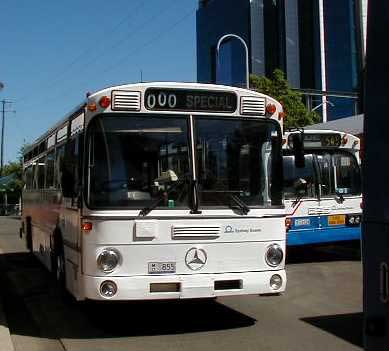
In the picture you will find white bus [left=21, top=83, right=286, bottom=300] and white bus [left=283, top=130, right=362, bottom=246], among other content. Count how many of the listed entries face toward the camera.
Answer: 2

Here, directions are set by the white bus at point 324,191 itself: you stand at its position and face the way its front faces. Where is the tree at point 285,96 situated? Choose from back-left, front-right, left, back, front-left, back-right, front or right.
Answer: back

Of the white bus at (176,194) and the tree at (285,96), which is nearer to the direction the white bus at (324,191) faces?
the white bus

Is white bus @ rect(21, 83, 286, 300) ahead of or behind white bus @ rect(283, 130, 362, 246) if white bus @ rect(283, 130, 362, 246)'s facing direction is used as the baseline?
ahead

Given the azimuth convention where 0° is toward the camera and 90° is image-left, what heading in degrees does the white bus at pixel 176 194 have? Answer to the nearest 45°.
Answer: approximately 0°

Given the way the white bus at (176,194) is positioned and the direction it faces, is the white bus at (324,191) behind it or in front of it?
behind

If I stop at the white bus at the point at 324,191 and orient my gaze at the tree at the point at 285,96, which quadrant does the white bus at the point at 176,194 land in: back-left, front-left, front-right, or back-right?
back-left

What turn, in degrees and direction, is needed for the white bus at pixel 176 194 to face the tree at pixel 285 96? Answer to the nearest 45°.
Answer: approximately 180°
